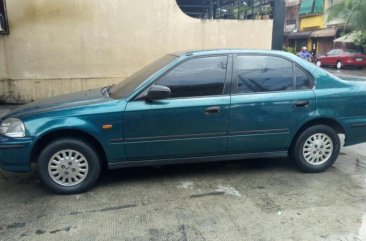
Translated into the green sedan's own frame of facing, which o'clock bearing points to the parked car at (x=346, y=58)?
The parked car is roughly at 4 o'clock from the green sedan.

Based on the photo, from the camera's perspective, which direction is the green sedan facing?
to the viewer's left

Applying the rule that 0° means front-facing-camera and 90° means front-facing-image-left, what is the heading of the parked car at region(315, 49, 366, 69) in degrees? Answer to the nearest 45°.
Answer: approximately 135°

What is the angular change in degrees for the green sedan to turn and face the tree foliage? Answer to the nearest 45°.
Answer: approximately 135° to its right
